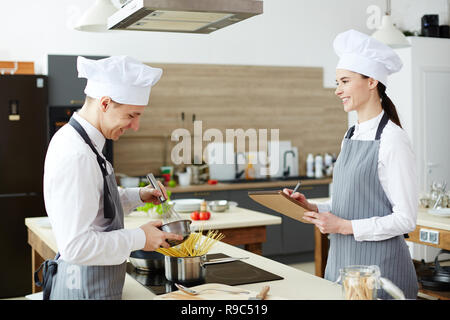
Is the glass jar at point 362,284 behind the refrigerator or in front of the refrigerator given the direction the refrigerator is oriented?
in front

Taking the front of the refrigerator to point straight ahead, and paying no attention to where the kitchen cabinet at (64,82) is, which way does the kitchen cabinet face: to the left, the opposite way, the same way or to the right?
the same way

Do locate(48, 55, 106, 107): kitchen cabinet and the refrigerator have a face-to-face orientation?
no

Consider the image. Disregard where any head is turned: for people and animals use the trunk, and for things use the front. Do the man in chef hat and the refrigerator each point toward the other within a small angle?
no

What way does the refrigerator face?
toward the camera

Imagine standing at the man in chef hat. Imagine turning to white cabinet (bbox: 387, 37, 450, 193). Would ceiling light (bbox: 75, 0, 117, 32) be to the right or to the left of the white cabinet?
left

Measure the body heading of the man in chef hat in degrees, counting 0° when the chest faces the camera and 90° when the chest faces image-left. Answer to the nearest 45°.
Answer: approximately 270°

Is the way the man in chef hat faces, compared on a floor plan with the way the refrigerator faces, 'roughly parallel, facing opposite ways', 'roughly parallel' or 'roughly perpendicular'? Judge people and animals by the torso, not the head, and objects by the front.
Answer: roughly perpendicular

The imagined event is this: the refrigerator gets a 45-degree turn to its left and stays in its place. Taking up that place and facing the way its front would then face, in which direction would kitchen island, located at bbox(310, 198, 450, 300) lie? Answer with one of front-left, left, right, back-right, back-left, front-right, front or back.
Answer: front

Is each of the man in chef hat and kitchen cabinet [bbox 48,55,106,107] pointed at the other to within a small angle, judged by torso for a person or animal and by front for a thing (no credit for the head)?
no

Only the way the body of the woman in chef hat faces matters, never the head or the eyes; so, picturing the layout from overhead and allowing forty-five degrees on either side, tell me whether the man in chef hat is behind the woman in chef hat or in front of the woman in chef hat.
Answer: in front

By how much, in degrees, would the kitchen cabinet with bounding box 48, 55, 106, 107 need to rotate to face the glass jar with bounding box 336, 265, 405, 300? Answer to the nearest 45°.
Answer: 0° — it already faces it

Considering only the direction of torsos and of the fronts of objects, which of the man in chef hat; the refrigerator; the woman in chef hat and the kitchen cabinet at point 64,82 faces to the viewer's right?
the man in chef hat

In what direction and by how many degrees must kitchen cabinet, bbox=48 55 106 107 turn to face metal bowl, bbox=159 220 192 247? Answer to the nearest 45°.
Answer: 0° — it already faces it

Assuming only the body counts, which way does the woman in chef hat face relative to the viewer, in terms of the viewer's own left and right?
facing the viewer and to the left of the viewer

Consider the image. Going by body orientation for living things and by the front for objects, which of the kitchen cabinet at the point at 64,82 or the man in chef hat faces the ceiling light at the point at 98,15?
the kitchen cabinet

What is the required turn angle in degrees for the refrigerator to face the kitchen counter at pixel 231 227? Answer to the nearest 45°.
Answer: approximately 45° to its left

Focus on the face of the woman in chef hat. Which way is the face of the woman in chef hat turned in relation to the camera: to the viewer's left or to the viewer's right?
to the viewer's left
